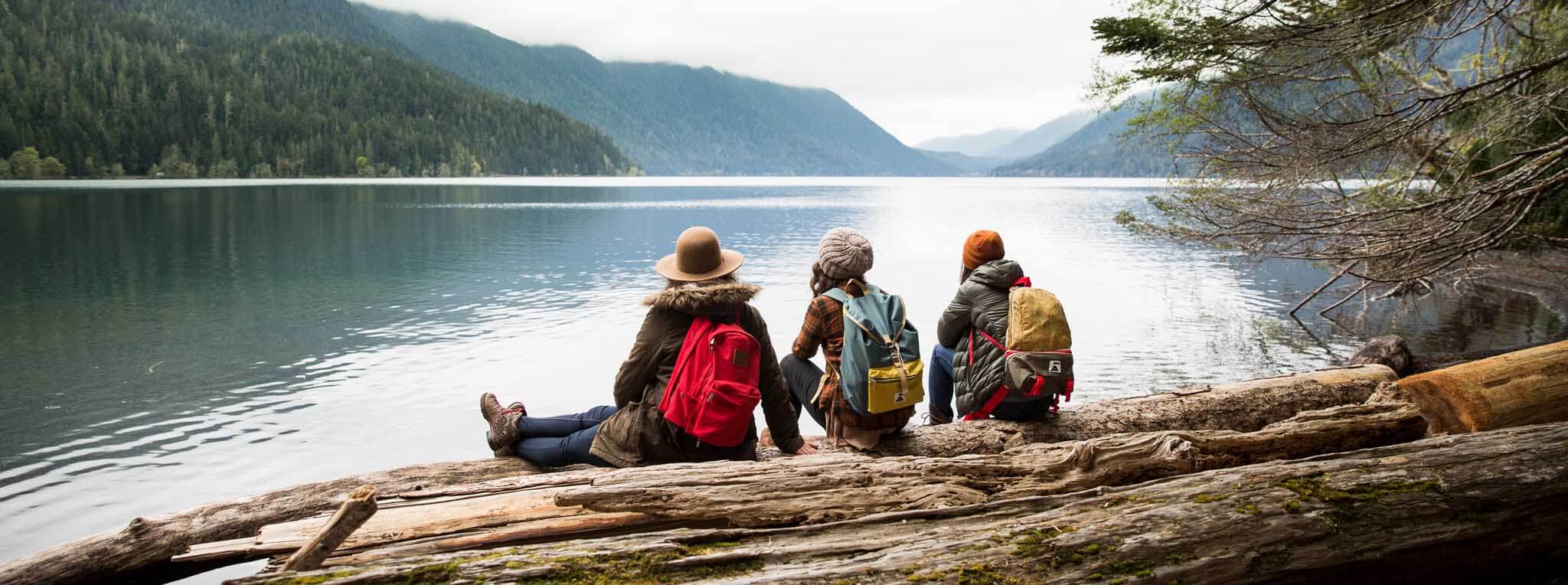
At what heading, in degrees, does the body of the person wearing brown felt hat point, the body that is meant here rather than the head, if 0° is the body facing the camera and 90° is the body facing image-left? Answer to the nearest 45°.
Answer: approximately 135°

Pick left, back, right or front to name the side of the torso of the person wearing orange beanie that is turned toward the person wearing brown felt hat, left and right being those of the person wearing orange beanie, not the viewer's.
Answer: left

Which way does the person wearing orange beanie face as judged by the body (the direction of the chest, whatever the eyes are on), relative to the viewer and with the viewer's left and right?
facing away from the viewer and to the left of the viewer

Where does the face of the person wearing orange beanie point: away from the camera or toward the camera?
away from the camera

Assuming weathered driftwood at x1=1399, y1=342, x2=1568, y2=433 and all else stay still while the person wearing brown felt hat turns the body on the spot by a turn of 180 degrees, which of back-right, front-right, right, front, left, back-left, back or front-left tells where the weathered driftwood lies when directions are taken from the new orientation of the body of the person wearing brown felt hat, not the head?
front-left

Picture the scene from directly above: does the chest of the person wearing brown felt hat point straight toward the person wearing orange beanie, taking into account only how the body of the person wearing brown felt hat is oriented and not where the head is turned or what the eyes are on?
no

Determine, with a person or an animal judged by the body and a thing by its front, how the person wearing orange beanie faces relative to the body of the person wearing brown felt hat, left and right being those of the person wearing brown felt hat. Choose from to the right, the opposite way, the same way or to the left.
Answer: the same way

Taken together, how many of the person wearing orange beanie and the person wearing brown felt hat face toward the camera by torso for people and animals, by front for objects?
0

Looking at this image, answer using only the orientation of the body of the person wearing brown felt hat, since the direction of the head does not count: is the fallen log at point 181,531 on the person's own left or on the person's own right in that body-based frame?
on the person's own left
